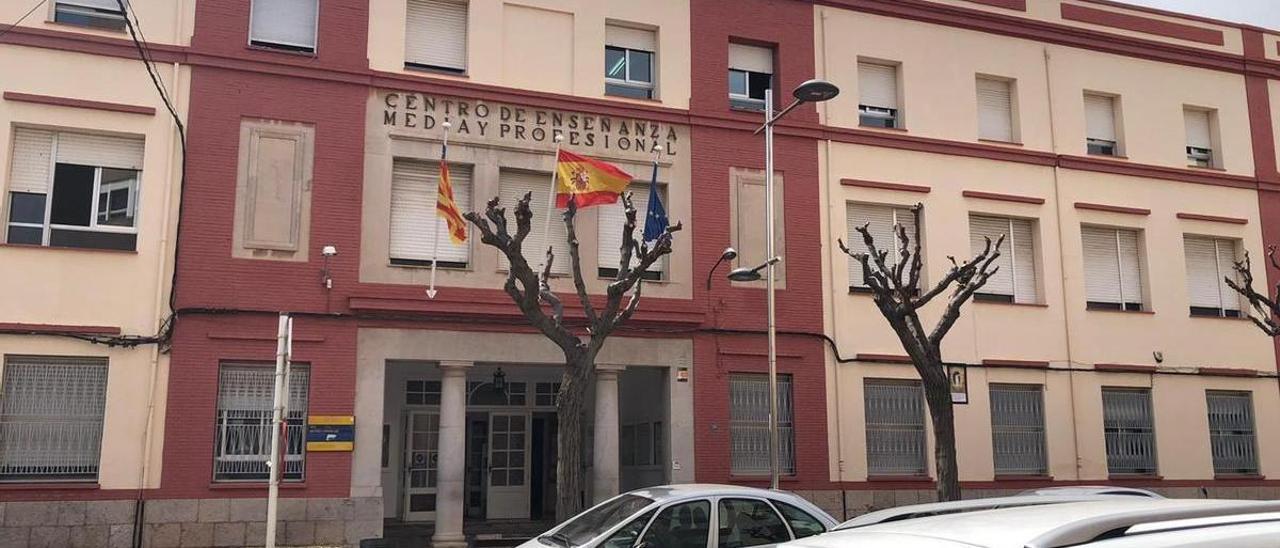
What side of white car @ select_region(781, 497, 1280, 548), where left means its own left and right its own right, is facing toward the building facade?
right

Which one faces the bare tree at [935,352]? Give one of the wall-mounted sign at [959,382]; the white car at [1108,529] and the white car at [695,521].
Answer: the wall-mounted sign

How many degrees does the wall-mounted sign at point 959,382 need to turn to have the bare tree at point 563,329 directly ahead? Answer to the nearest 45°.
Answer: approximately 45° to its right

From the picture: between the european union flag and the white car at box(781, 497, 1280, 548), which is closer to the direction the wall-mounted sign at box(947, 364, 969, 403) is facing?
the white car

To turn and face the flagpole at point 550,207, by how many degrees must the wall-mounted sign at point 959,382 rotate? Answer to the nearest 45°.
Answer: approximately 45° to its right

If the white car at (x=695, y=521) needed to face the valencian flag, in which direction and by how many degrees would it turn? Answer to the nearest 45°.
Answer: approximately 90° to its right

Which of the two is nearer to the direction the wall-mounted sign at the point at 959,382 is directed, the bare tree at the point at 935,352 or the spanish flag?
the bare tree

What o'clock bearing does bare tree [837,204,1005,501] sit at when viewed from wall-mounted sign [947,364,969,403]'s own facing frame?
The bare tree is roughly at 12 o'clock from the wall-mounted sign.

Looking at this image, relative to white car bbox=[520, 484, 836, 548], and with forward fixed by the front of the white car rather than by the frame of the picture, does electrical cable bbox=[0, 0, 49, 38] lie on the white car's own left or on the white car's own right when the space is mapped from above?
on the white car's own right

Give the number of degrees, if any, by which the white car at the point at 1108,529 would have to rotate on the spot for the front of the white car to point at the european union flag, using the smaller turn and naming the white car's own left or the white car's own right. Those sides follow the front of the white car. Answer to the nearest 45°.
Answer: approximately 90° to the white car's own right

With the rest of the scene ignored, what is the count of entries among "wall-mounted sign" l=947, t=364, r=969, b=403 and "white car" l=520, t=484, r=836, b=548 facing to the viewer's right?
0

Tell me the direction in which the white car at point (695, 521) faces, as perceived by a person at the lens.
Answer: facing the viewer and to the left of the viewer

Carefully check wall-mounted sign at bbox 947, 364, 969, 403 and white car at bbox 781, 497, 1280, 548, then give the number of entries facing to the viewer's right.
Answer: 0

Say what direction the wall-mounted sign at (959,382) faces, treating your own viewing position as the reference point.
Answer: facing the viewer
